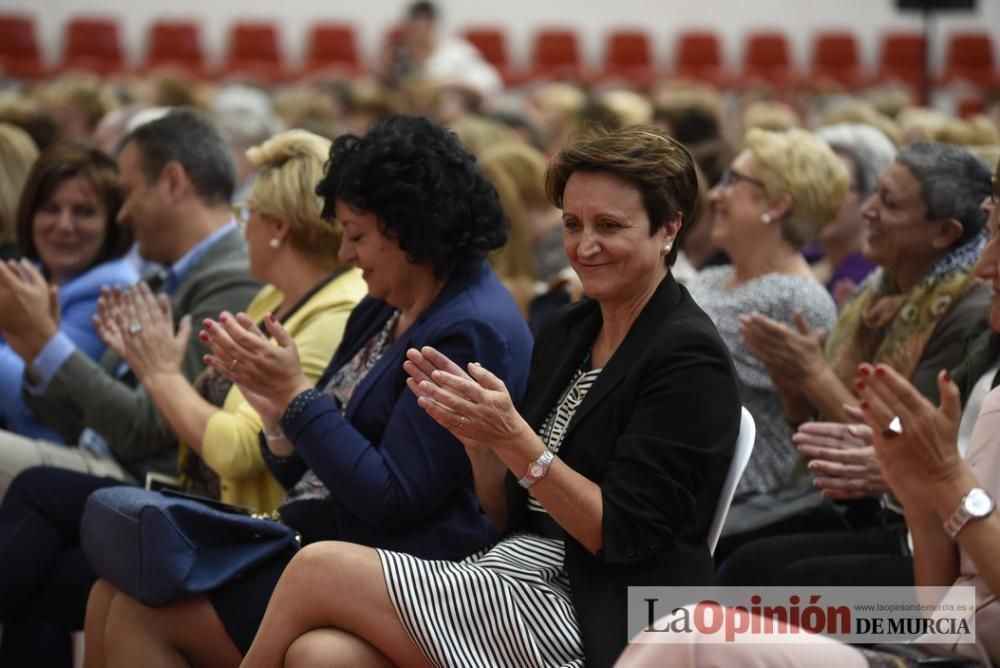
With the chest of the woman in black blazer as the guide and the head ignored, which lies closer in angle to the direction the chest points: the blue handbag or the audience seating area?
the blue handbag

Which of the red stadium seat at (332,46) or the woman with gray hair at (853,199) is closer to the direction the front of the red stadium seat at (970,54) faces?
the woman with gray hair

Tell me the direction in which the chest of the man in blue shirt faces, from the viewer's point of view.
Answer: to the viewer's left

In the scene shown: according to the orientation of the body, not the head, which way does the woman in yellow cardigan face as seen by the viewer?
to the viewer's left

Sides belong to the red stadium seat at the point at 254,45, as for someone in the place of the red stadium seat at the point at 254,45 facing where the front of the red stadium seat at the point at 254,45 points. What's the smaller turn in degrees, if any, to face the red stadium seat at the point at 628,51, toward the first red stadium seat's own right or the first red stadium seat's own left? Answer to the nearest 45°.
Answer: approximately 90° to the first red stadium seat's own left

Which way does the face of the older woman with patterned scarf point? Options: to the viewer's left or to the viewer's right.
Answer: to the viewer's left

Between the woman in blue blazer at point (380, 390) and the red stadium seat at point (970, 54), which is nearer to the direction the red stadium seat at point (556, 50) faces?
the woman in blue blazer

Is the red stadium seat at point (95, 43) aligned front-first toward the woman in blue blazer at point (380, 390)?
yes

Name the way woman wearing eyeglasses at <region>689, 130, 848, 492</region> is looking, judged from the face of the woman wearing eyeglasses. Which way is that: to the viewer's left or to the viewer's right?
to the viewer's left

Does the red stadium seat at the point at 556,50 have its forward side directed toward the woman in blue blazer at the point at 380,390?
yes

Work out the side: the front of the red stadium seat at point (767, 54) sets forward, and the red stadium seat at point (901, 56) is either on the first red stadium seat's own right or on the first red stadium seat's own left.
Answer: on the first red stadium seat's own left

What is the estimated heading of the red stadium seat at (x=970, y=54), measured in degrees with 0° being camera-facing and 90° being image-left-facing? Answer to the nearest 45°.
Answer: approximately 0°

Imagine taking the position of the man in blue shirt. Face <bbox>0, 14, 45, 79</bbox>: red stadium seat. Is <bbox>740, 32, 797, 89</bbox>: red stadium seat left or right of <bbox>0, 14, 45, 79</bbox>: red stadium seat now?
right

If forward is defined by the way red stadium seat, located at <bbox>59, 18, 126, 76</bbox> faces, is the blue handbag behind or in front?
in front

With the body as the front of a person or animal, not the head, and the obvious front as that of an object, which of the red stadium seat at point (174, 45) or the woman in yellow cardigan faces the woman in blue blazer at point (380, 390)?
the red stadium seat
